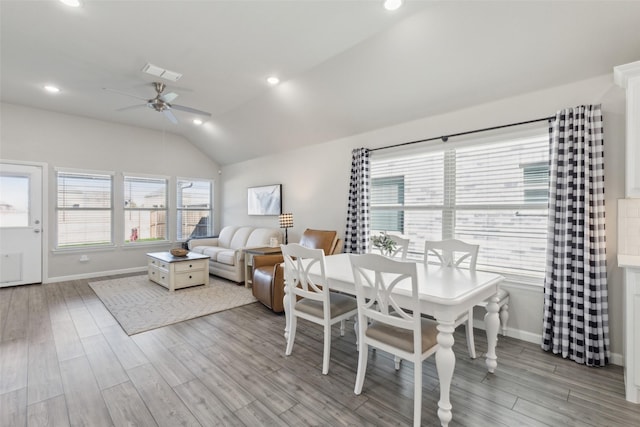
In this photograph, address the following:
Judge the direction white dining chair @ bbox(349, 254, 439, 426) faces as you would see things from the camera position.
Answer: facing away from the viewer and to the right of the viewer

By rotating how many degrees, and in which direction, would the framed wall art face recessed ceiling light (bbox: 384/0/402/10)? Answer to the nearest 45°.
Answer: approximately 45° to its left

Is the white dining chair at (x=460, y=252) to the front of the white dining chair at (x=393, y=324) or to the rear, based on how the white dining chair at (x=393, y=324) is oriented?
to the front

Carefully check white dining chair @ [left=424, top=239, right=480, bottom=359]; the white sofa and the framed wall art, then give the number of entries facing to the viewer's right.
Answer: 0

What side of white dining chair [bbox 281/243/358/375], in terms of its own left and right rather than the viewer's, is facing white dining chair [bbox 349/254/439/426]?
right

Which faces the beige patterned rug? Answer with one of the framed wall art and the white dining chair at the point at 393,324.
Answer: the framed wall art

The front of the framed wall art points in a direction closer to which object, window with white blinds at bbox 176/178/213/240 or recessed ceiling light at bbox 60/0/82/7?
the recessed ceiling light

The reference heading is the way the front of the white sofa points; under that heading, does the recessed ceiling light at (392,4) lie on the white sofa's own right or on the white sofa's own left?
on the white sofa's own left

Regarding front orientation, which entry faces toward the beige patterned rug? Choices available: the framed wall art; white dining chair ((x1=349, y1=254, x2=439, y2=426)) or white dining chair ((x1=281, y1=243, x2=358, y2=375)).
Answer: the framed wall art

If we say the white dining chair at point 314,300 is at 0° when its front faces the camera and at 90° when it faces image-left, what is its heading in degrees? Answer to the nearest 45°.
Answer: approximately 225°

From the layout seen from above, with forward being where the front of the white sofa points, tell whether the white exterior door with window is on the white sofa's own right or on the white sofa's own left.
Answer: on the white sofa's own right

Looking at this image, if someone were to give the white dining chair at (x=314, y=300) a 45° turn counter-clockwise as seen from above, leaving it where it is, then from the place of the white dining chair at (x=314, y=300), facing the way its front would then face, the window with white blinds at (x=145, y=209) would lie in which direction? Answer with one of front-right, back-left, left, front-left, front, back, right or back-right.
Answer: front-left

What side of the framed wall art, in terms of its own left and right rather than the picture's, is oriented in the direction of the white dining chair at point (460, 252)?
left

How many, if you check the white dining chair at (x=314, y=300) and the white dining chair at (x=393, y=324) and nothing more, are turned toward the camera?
0

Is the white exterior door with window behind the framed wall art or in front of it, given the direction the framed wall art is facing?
in front
